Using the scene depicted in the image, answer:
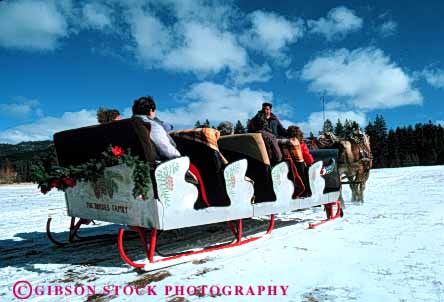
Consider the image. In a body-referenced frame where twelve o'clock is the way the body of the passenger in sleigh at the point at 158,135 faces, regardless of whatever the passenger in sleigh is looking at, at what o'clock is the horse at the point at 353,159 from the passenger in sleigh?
The horse is roughly at 12 o'clock from the passenger in sleigh.

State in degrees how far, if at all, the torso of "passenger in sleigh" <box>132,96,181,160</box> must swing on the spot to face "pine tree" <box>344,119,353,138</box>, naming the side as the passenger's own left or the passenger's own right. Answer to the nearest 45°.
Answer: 0° — they already face it

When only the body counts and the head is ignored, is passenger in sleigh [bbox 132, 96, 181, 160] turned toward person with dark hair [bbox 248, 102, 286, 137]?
yes

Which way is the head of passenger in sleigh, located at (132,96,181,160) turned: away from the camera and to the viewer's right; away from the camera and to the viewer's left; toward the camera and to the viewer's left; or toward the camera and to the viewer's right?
away from the camera and to the viewer's right

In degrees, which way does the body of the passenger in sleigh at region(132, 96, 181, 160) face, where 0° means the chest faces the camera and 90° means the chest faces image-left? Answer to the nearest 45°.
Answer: approximately 225°

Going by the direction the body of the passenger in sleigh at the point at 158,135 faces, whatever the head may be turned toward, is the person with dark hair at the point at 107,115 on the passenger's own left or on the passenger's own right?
on the passenger's own left
